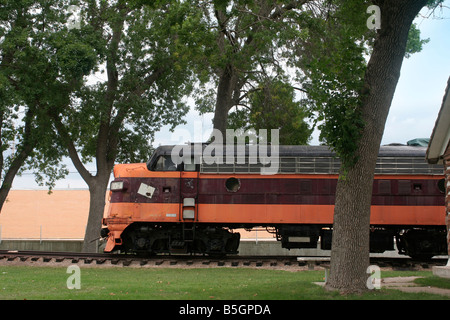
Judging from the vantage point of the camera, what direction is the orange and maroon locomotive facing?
facing to the left of the viewer

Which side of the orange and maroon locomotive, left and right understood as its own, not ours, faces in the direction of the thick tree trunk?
left

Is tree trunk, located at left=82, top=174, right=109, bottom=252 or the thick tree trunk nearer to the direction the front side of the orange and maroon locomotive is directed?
the tree trunk

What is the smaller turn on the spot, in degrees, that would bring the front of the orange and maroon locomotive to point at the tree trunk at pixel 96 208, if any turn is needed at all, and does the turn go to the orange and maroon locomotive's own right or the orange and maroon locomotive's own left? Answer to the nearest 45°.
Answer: approximately 45° to the orange and maroon locomotive's own right
